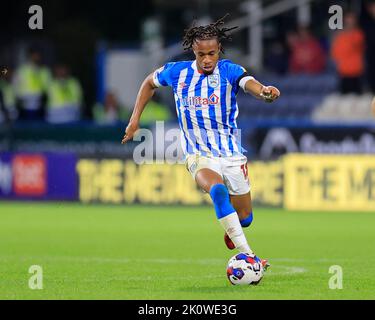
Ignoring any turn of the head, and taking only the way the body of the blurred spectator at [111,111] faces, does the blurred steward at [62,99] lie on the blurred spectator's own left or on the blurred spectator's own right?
on the blurred spectator's own right

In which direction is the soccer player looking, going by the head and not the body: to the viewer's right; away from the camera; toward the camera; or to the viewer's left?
toward the camera

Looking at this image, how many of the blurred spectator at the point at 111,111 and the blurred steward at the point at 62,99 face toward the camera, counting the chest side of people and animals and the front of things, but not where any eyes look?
2

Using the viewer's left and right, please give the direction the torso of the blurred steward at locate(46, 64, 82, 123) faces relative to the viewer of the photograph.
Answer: facing the viewer

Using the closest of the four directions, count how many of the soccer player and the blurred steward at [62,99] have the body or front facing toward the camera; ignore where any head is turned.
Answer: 2

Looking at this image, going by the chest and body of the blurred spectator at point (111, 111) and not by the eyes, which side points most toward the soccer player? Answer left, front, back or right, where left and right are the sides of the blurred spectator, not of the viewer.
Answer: front

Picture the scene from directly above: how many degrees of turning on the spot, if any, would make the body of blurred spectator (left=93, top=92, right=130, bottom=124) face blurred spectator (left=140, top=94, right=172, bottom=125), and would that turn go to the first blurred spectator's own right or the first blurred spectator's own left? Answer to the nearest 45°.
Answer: approximately 45° to the first blurred spectator's own left

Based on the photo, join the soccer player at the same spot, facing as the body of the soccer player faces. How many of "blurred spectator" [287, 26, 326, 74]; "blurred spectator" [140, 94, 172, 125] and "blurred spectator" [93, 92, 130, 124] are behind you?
3

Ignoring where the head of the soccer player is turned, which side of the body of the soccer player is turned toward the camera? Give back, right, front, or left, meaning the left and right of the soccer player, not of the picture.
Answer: front

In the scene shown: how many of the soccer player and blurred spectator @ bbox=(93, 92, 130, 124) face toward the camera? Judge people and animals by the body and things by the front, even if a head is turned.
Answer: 2

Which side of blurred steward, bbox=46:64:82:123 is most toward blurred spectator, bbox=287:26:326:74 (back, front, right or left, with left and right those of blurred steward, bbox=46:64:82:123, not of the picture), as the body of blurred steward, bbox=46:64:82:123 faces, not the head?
left

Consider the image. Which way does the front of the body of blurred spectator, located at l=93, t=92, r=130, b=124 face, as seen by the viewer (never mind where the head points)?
toward the camera

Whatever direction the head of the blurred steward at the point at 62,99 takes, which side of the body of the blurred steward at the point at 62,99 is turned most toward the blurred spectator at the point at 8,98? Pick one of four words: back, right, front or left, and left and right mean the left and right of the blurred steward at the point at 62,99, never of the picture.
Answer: right

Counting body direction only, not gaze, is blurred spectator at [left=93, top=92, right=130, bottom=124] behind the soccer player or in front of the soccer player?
behind
